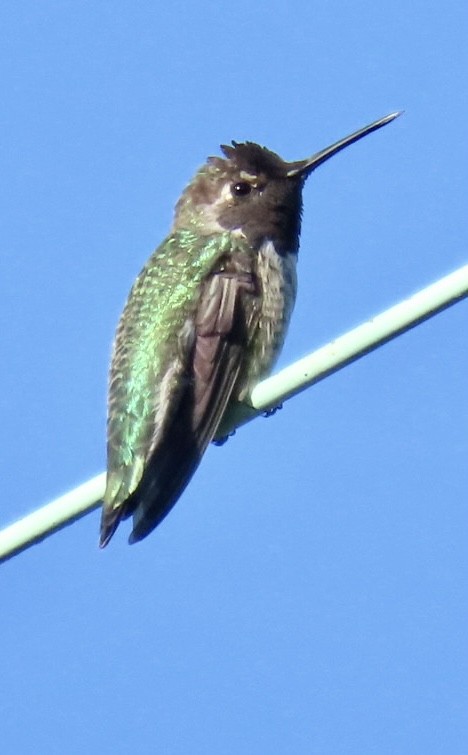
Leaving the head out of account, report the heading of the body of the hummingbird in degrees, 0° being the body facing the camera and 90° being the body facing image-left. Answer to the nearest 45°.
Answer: approximately 270°
